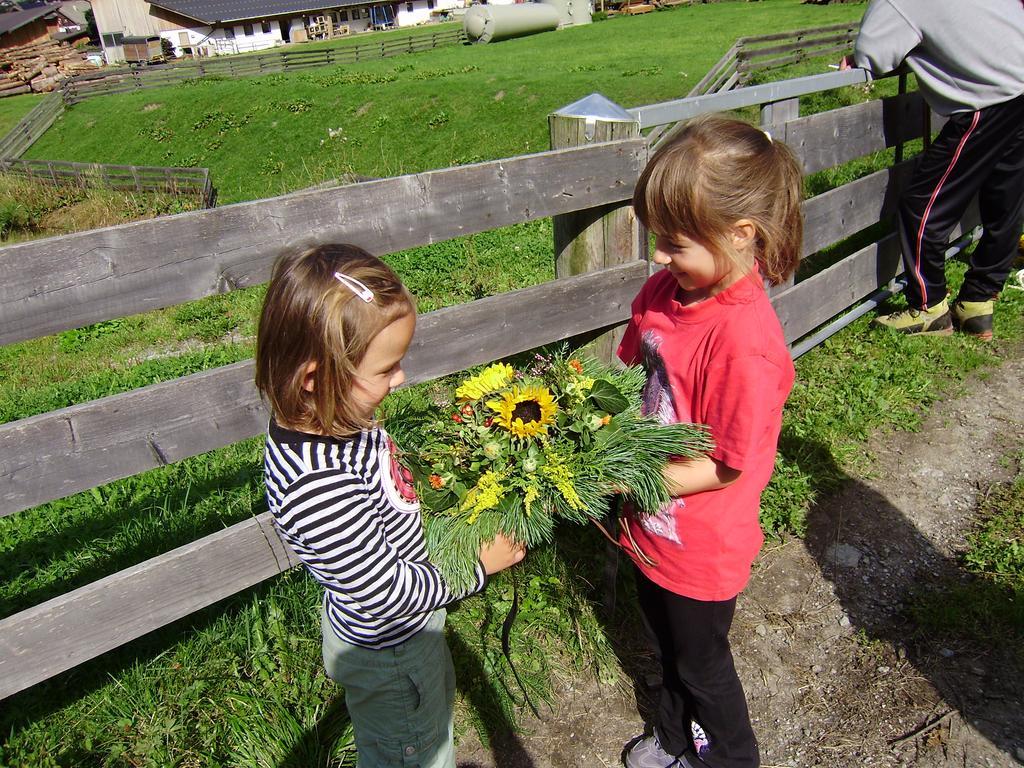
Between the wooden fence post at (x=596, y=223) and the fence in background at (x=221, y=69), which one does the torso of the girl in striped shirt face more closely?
the wooden fence post

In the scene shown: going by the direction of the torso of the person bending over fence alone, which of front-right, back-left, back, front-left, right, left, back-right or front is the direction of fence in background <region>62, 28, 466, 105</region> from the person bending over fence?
front-right

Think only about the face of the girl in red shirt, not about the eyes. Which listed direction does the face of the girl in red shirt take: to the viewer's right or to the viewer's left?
to the viewer's left

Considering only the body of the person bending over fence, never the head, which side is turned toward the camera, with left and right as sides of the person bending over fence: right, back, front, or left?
left

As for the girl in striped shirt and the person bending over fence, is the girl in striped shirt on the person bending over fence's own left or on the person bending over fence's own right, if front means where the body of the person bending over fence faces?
on the person bending over fence's own left

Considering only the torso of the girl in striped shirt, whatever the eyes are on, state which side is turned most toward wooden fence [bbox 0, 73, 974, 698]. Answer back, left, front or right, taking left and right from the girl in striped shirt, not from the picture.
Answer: left

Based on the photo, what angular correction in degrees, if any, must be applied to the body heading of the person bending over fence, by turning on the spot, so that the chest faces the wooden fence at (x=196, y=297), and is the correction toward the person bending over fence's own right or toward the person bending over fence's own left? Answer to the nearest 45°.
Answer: approximately 45° to the person bending over fence's own left

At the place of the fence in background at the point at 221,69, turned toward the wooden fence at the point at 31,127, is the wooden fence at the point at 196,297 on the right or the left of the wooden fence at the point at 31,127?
left

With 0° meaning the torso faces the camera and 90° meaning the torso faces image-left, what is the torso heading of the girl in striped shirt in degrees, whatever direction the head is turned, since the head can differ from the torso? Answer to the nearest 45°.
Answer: approximately 270°

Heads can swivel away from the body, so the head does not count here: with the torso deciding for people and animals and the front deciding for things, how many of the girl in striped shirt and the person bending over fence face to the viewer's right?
1

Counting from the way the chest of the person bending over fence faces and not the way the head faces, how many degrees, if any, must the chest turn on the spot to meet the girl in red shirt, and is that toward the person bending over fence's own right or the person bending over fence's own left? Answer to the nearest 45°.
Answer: approximately 90° to the person bending over fence's own left

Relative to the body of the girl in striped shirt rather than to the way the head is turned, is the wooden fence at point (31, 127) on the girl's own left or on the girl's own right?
on the girl's own left
